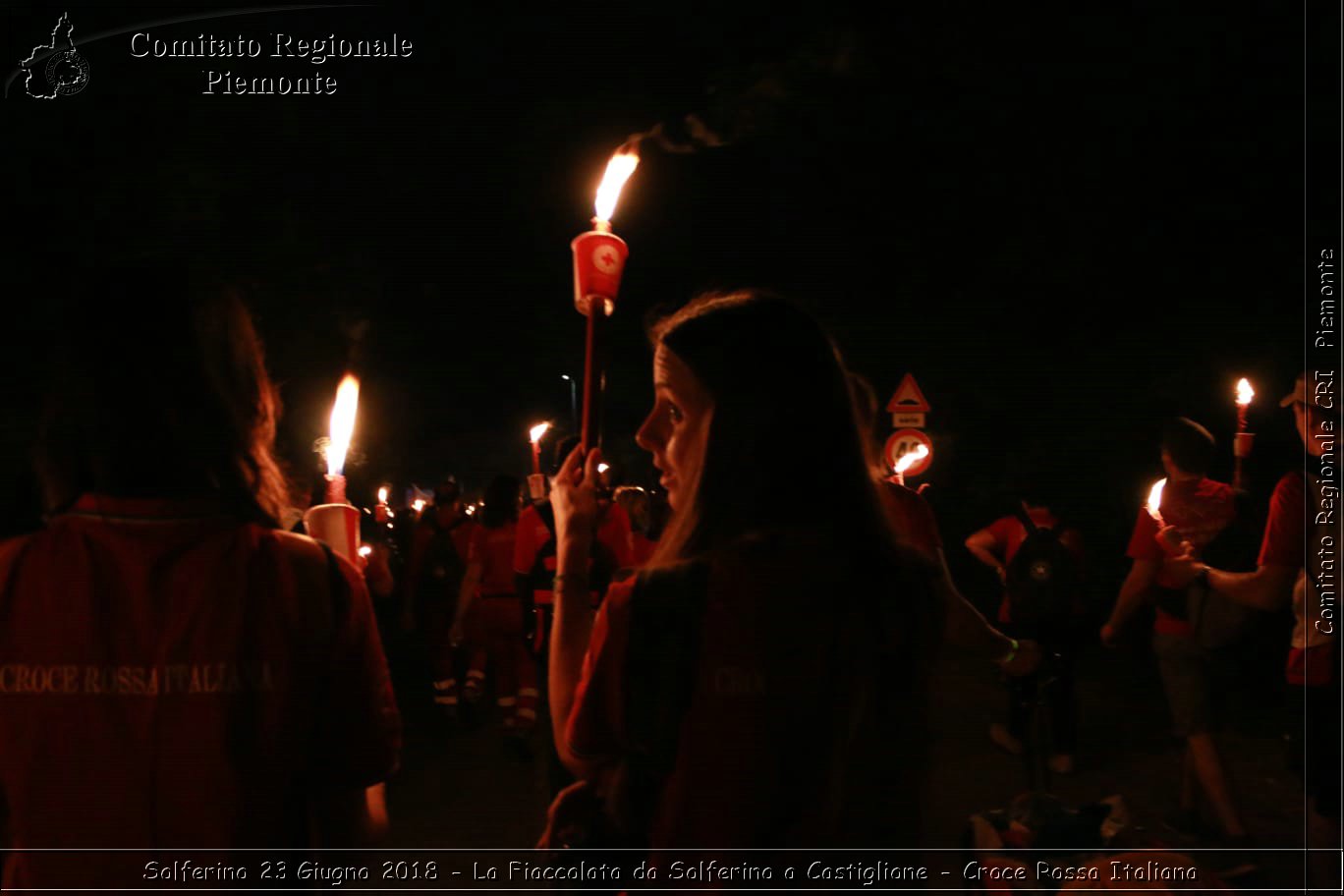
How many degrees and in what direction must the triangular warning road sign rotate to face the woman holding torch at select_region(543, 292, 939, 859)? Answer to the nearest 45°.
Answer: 0° — it already faces them

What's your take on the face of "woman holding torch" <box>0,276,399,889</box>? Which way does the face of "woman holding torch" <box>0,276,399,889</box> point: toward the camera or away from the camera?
away from the camera

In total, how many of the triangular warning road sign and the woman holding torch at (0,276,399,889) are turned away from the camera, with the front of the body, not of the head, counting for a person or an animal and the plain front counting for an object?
1

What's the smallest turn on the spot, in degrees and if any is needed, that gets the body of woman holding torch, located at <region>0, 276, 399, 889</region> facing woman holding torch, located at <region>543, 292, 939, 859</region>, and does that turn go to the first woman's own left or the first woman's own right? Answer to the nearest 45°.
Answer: approximately 90° to the first woman's own right

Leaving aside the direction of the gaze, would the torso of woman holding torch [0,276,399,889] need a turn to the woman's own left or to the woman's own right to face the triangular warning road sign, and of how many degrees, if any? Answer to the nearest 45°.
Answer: approximately 45° to the woman's own right

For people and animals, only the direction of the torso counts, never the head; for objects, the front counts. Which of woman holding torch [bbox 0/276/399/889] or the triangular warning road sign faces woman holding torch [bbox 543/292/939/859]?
the triangular warning road sign

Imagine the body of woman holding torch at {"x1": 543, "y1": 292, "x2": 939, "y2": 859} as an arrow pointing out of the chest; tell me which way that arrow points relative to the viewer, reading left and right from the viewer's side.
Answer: facing away from the viewer and to the left of the viewer

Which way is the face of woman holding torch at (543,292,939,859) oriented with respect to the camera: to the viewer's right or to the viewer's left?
to the viewer's left

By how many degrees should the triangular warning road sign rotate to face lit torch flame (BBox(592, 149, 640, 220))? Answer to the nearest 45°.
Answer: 0° — it already faces it

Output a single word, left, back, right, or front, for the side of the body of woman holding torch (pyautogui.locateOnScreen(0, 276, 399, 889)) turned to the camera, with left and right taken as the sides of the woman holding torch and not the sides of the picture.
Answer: back
